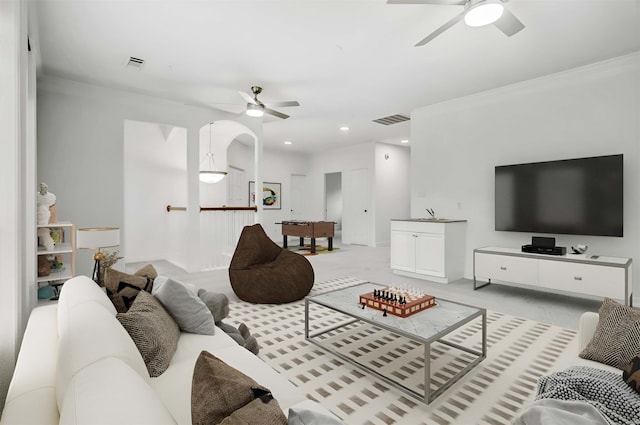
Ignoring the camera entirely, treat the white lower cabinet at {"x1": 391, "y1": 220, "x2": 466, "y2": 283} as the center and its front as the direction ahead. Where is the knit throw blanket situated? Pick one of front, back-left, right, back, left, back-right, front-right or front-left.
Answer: front-left

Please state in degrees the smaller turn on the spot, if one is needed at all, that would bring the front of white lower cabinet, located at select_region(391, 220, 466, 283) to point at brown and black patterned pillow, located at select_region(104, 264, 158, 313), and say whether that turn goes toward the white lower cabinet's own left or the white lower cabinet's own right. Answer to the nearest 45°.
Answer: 0° — it already faces it

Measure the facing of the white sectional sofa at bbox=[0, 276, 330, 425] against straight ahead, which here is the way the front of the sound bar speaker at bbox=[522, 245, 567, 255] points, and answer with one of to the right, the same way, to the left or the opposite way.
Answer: the opposite way

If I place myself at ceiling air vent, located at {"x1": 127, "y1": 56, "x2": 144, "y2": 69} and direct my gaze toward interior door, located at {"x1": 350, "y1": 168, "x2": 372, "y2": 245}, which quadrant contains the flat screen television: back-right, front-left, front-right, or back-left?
front-right

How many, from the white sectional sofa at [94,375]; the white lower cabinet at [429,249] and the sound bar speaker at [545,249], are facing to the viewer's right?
1

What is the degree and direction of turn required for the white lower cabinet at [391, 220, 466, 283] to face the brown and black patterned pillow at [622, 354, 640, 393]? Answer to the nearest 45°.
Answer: approximately 45° to its left

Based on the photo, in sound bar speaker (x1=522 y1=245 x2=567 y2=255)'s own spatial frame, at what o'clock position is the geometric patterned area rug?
The geometric patterned area rug is roughly at 11 o'clock from the sound bar speaker.

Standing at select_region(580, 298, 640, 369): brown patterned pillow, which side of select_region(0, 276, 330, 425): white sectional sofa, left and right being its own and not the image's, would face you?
front

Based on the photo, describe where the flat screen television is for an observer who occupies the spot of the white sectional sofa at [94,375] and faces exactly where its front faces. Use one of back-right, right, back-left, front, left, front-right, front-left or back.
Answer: front

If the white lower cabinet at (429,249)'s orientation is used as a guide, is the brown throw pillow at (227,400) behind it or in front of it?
in front

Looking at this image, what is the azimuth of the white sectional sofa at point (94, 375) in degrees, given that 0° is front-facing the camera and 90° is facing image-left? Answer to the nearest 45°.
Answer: approximately 270°

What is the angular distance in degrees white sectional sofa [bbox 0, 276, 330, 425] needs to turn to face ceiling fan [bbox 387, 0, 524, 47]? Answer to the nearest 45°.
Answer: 0° — it already faces it

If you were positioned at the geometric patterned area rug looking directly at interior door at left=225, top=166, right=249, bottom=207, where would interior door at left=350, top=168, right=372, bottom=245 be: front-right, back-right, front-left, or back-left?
front-right

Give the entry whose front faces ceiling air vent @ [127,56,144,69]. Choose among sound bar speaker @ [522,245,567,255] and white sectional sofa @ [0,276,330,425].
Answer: the sound bar speaker

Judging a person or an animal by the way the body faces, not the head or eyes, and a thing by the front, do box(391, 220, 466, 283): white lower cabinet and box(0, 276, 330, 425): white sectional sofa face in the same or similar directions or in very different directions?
very different directions

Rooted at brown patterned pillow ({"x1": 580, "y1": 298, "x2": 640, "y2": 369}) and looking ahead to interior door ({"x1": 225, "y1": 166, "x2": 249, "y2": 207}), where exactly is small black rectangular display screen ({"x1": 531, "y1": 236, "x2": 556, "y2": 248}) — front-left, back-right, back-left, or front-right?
front-right

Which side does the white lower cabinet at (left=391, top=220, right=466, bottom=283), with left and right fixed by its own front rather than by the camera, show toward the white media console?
left
